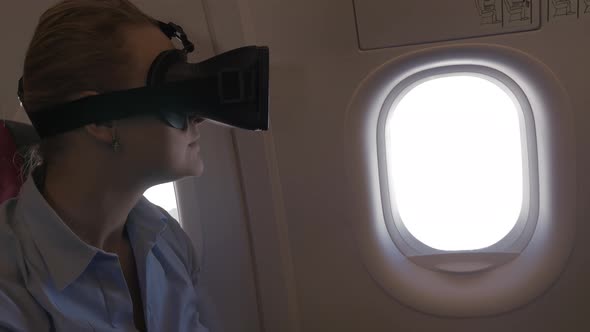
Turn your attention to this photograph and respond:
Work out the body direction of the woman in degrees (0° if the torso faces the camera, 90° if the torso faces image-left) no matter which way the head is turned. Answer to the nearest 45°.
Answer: approximately 315°

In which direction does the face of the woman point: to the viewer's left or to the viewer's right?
to the viewer's right
